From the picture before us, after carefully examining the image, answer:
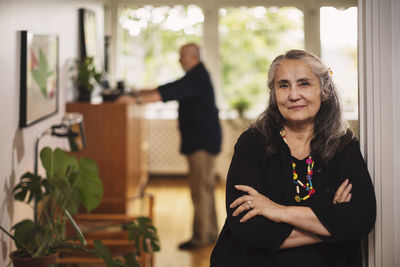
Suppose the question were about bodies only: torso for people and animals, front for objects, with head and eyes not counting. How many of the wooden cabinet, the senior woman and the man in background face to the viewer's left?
1

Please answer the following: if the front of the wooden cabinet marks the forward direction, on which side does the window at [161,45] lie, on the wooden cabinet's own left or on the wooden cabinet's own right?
on the wooden cabinet's own left

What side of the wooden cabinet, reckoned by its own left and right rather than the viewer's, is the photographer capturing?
right

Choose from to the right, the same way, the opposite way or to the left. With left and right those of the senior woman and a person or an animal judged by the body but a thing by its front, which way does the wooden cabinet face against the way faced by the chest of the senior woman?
to the left

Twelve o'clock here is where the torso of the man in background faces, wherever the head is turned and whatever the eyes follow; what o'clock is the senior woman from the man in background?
The senior woman is roughly at 9 o'clock from the man in background.

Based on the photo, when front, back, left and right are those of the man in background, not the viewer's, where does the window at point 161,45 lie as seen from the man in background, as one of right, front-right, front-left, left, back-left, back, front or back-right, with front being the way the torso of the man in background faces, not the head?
right

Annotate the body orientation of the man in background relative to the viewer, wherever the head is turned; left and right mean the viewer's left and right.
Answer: facing to the left of the viewer

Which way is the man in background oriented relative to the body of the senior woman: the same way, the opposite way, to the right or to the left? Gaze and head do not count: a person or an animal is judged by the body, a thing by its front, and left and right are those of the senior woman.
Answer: to the right

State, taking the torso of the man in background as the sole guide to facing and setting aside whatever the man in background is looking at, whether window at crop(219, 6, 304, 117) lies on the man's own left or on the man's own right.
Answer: on the man's own right

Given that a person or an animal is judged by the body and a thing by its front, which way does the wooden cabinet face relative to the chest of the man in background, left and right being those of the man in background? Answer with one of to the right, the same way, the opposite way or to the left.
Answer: the opposite way

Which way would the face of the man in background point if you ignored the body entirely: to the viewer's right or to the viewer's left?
to the viewer's left
